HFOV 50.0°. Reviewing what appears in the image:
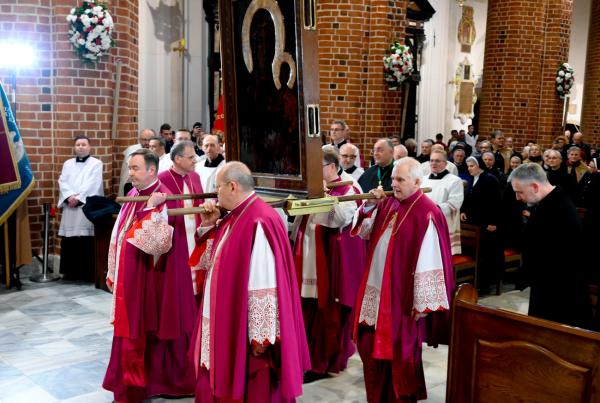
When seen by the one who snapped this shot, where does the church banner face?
facing the viewer

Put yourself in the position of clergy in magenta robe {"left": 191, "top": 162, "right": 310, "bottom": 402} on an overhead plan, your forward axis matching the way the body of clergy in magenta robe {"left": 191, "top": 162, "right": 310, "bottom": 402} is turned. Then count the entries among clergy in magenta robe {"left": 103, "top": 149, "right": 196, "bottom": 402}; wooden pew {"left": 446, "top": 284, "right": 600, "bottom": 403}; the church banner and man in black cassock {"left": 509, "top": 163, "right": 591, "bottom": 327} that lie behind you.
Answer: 2

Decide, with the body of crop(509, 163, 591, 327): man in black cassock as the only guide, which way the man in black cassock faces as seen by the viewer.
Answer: to the viewer's left

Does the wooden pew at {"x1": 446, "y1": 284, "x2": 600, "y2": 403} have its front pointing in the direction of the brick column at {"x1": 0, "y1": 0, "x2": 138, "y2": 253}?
no

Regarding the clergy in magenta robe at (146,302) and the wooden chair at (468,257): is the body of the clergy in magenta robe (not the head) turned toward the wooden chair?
no

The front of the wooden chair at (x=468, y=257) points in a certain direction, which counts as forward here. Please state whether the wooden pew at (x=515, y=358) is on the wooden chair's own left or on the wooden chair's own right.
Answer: on the wooden chair's own left

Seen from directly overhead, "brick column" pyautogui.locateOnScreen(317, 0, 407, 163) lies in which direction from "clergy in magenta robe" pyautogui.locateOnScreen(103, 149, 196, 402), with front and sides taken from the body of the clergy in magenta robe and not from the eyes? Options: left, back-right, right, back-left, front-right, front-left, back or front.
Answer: back

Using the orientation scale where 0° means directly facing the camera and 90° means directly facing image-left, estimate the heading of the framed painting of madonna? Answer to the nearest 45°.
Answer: approximately 45°

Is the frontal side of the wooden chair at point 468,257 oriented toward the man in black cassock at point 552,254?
no

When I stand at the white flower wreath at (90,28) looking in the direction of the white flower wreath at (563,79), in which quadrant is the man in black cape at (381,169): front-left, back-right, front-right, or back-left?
front-right

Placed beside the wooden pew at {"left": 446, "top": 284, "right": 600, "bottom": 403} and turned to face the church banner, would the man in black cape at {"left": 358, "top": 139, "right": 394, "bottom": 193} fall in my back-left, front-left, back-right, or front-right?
front-right

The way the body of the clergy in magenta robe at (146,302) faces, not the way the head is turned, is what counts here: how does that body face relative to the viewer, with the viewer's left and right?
facing the viewer and to the left of the viewer

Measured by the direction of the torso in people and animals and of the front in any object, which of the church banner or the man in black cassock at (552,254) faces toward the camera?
the church banner
